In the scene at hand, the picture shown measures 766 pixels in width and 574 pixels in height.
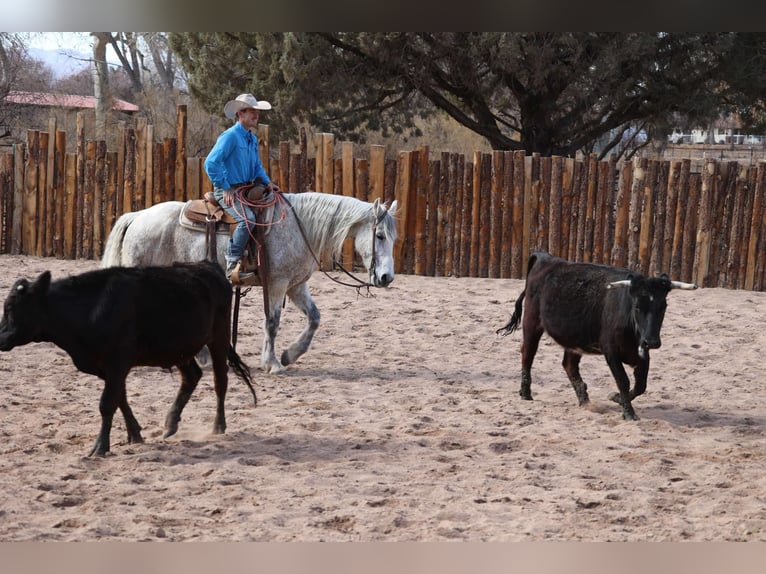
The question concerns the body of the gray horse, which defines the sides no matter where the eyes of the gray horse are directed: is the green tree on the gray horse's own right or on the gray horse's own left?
on the gray horse's own left

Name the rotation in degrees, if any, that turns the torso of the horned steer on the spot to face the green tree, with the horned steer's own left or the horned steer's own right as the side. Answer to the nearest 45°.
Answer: approximately 135° to the horned steer's own left

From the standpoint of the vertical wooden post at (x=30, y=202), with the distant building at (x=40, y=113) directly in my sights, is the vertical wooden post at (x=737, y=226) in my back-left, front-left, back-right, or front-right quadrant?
back-right

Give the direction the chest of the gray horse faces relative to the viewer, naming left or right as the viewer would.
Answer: facing to the right of the viewer

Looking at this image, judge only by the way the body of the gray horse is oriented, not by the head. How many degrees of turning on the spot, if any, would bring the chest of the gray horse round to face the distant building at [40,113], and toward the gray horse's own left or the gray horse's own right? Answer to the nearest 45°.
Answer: approximately 90° to the gray horse's own left

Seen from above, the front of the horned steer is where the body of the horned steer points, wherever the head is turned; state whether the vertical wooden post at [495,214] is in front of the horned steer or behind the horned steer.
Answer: behind

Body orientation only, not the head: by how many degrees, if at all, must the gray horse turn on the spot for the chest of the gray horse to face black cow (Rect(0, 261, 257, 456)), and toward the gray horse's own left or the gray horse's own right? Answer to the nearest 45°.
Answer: approximately 90° to the gray horse's own right

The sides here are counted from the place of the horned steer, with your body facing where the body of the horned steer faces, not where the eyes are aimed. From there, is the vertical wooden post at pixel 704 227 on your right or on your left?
on your left

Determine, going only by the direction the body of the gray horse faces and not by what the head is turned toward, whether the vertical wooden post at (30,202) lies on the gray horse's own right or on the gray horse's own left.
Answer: on the gray horse's own left

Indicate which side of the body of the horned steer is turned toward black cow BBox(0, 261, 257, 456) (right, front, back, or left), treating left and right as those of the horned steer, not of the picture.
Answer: right

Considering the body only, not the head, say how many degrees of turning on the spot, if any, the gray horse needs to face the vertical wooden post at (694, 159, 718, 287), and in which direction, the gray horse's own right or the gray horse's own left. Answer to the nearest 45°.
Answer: approximately 45° to the gray horse's own left

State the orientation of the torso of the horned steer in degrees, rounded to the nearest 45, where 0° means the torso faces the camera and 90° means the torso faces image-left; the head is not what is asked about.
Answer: approximately 315°
